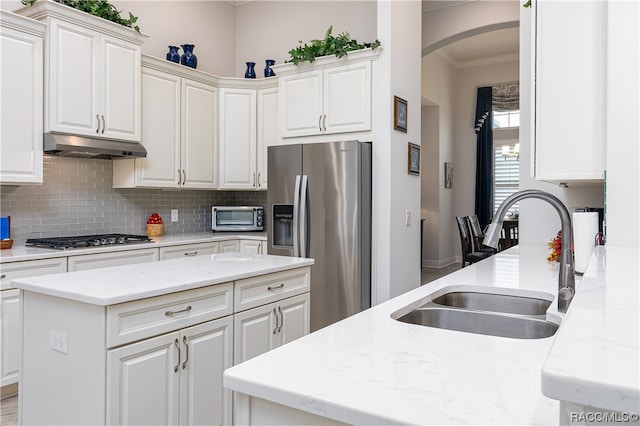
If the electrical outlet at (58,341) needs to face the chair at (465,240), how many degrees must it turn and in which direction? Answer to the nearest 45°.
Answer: approximately 180°

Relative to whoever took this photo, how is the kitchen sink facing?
facing to the left of the viewer

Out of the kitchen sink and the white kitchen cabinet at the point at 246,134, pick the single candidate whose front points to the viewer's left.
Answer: the kitchen sink

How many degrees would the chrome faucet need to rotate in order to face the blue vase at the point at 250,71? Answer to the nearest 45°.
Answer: approximately 45° to its right

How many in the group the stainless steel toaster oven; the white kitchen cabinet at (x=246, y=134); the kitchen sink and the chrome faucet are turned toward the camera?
2

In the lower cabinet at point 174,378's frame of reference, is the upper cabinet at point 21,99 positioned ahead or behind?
behind
